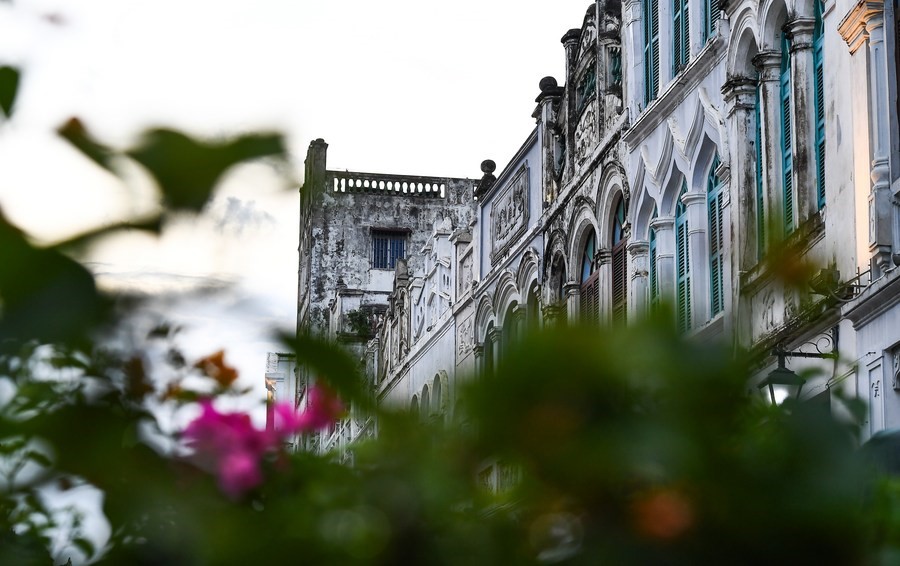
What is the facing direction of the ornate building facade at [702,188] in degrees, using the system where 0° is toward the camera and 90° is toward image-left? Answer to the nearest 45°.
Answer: approximately 45°
